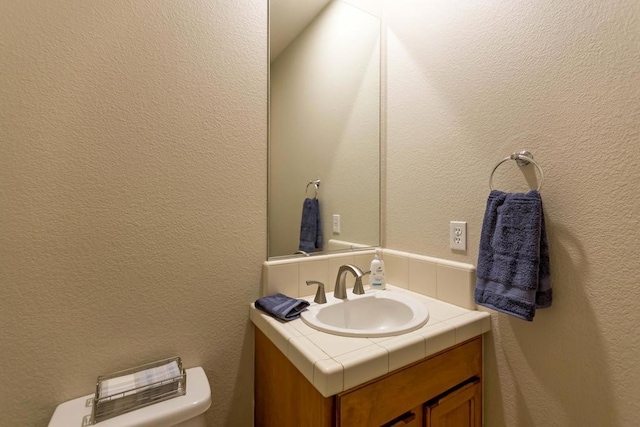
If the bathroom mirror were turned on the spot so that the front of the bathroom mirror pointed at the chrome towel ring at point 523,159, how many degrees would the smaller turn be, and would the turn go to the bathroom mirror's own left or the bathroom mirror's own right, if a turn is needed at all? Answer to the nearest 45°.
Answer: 0° — it already faces it

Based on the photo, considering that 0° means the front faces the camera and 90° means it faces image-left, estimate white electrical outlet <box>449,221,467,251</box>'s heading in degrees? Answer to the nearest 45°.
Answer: approximately 45°

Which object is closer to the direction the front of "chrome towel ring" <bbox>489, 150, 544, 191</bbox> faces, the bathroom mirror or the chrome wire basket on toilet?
the chrome wire basket on toilet

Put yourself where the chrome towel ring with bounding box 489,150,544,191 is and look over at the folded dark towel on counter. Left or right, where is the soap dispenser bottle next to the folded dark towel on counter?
right

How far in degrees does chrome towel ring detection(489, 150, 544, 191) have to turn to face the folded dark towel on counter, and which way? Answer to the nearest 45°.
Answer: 0° — it already faces it

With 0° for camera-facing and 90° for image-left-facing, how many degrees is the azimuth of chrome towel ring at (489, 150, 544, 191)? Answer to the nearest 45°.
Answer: approximately 45°
